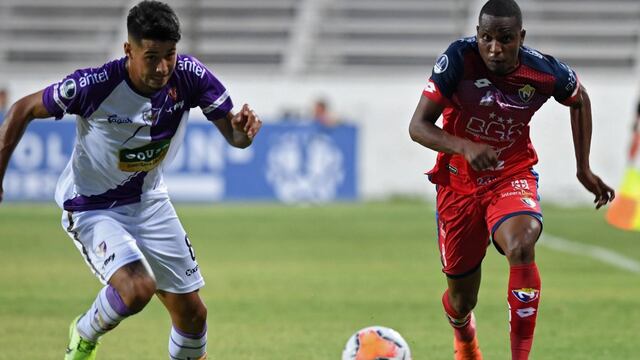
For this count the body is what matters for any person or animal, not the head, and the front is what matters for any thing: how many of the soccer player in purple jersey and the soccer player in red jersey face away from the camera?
0

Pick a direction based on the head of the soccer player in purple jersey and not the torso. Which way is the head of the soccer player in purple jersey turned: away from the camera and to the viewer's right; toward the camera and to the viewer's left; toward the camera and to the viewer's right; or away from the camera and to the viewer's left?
toward the camera and to the viewer's right

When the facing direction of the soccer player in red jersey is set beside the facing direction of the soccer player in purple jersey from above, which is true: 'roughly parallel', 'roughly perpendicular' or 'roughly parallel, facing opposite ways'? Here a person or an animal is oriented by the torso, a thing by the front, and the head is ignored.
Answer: roughly parallel

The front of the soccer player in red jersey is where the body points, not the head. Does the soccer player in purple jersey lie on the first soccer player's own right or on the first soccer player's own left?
on the first soccer player's own right

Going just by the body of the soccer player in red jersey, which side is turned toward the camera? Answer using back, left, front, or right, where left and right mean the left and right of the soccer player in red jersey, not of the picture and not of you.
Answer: front

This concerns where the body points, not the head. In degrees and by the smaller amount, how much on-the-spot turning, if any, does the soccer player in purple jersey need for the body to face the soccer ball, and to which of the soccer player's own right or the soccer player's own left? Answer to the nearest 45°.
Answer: approximately 45° to the soccer player's own left
